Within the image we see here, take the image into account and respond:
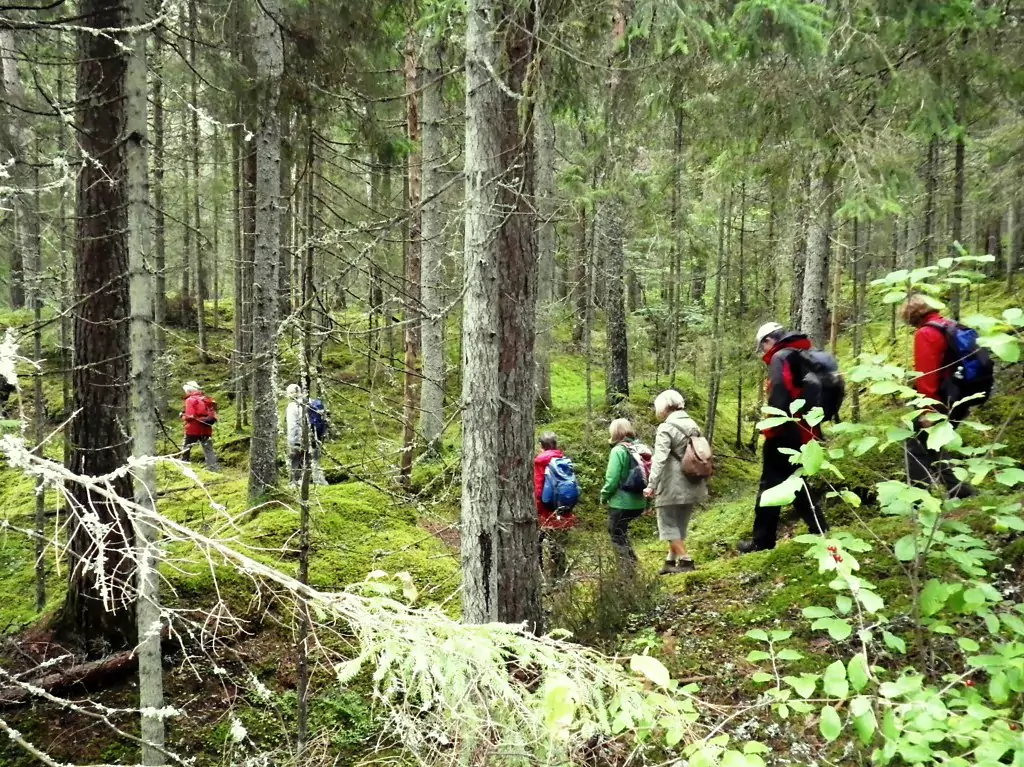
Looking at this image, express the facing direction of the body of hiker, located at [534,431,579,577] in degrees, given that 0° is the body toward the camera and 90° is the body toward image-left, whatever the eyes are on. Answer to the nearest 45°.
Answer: approximately 135°

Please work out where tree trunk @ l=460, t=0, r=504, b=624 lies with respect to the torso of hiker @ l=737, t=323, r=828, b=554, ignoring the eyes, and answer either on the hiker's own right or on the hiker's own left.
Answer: on the hiker's own left

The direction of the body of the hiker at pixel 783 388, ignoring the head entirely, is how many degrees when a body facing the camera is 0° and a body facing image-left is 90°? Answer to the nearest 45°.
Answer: approximately 90°

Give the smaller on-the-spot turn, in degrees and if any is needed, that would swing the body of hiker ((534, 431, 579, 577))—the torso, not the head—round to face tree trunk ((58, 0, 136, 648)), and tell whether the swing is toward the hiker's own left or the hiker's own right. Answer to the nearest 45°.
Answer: approximately 90° to the hiker's own left

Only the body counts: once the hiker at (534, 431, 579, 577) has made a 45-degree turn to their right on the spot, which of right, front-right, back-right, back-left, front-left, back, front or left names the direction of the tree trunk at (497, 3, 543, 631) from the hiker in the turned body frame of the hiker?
back

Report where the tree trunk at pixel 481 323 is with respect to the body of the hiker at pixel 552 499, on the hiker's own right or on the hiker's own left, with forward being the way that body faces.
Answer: on the hiker's own left

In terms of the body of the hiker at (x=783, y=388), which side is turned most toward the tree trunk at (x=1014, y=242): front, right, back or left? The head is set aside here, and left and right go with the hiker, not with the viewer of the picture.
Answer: right
